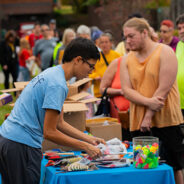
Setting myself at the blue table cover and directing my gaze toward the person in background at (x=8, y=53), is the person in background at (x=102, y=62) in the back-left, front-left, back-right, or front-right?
front-right

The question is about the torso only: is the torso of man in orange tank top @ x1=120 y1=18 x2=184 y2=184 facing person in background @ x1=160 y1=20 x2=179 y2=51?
no

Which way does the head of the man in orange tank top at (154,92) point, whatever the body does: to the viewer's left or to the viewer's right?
to the viewer's left

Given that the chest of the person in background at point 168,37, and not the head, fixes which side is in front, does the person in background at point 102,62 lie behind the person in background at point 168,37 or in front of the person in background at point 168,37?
in front

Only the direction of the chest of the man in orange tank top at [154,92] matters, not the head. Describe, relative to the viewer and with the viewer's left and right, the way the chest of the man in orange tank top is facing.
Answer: facing the viewer and to the left of the viewer

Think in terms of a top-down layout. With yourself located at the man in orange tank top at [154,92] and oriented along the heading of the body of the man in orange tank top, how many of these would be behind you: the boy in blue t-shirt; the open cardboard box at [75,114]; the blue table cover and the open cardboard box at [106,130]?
0

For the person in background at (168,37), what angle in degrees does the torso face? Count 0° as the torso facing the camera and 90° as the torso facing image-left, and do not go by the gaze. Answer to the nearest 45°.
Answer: approximately 45°

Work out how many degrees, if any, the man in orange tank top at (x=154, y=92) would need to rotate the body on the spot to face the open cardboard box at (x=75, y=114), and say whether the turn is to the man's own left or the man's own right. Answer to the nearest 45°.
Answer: approximately 45° to the man's own right

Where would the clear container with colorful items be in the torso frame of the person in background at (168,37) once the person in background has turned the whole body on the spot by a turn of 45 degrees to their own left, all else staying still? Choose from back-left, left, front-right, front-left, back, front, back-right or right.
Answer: front

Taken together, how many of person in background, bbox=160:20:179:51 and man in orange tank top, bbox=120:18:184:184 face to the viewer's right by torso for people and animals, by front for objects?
0

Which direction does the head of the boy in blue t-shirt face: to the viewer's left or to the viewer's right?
to the viewer's right

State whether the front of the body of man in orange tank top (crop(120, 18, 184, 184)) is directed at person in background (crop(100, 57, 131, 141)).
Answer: no

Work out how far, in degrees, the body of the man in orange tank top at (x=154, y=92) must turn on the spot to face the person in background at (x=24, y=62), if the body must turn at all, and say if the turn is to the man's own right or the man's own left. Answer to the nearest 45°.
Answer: approximately 90° to the man's own right
